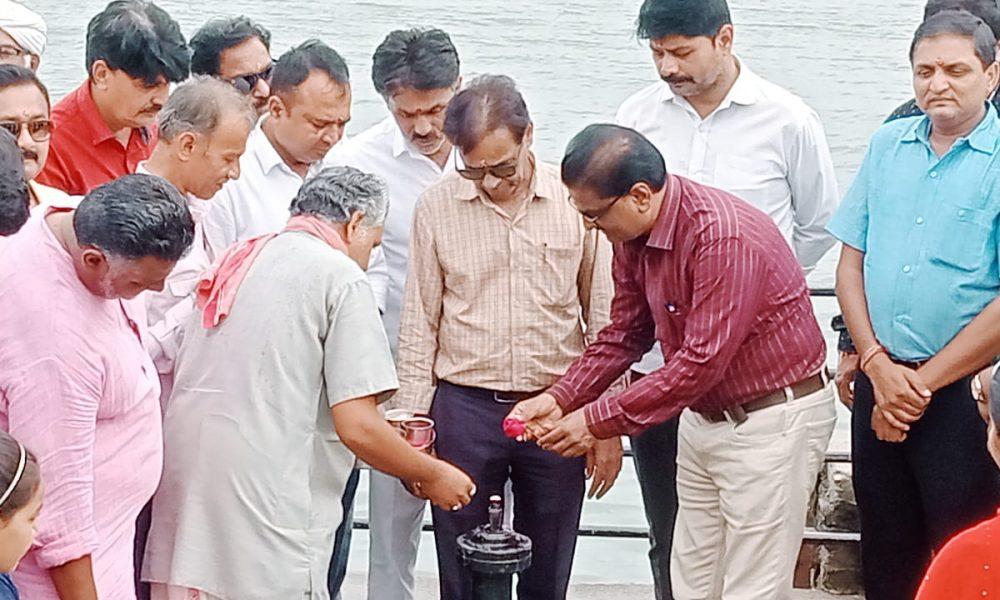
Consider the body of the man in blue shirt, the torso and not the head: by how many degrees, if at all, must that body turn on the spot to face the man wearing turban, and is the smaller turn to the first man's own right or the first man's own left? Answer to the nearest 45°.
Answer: approximately 45° to the first man's own right

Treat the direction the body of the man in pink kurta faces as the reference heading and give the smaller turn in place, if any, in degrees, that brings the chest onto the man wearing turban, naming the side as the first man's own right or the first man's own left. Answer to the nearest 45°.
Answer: approximately 90° to the first man's own left

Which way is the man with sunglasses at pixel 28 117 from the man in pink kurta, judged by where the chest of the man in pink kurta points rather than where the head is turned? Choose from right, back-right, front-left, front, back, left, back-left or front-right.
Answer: left

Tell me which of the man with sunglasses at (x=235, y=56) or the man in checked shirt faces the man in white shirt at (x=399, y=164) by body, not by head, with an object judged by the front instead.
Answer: the man with sunglasses

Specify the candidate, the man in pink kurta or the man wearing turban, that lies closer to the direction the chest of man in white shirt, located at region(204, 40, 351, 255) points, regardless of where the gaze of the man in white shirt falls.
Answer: the man in pink kurta

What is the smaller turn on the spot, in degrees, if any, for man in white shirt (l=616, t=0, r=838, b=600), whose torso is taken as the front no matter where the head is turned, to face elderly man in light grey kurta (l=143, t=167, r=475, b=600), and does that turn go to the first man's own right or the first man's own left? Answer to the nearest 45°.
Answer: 0° — they already face them

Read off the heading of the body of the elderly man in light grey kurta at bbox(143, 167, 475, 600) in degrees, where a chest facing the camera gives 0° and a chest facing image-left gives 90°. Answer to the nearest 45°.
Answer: approximately 225°

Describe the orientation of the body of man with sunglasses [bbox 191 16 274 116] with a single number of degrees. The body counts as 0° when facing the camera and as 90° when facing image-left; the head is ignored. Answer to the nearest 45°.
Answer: approximately 315°

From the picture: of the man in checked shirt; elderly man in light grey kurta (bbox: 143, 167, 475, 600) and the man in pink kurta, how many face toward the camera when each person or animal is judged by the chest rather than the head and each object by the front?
1

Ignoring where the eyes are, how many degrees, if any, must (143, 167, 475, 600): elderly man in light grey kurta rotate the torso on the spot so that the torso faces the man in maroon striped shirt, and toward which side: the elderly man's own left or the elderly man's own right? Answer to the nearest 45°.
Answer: approximately 45° to the elderly man's own right

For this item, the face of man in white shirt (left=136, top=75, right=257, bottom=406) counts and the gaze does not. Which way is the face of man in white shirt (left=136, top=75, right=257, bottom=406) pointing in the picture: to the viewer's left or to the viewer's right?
to the viewer's right

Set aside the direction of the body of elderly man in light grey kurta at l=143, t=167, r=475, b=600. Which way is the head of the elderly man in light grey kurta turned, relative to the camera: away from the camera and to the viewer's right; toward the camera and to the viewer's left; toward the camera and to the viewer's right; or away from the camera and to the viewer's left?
away from the camera and to the viewer's right

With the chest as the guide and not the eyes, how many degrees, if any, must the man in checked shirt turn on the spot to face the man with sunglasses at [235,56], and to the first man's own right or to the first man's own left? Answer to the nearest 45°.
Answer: approximately 135° to the first man's own right
